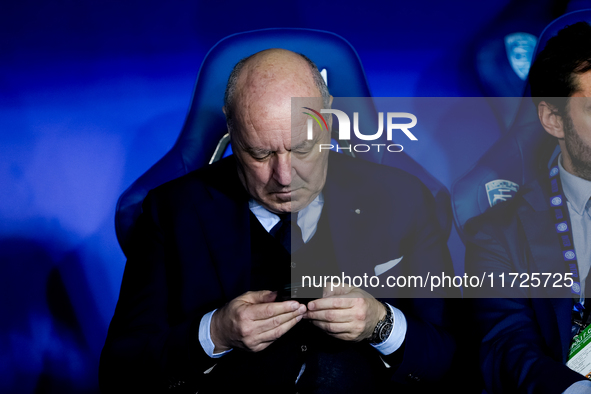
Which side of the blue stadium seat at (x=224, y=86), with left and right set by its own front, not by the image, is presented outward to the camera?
front

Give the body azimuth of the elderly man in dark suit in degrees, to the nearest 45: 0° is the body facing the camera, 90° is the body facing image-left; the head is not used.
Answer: approximately 0°
